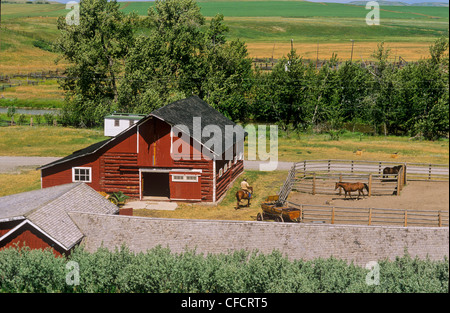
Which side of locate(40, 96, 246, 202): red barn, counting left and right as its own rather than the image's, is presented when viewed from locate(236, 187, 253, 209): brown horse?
left

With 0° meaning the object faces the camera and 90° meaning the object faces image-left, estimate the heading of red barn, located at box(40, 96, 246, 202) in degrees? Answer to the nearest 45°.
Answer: approximately 0°

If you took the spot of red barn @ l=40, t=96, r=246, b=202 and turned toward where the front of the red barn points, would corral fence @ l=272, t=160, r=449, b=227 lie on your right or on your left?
on your left

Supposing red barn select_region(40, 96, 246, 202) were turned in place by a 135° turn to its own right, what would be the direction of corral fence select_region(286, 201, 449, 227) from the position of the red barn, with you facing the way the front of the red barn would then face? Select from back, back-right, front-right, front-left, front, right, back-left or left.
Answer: back

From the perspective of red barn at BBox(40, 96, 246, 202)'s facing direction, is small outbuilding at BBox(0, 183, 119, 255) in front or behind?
in front
